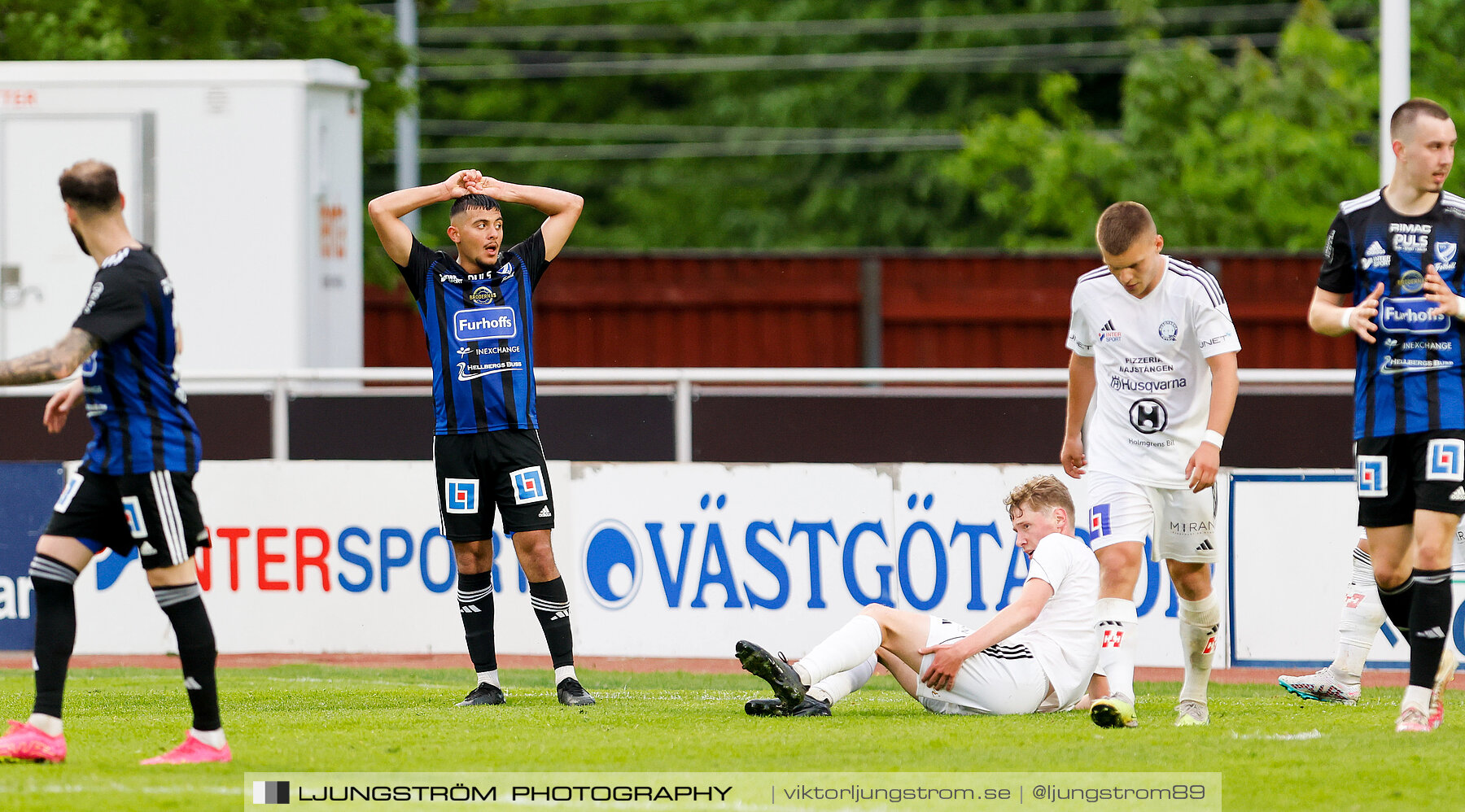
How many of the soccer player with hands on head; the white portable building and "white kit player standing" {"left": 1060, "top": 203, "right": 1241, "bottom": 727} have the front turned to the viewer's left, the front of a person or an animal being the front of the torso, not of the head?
0

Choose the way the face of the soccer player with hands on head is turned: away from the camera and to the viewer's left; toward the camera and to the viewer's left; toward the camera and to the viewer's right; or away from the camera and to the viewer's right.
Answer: toward the camera and to the viewer's right

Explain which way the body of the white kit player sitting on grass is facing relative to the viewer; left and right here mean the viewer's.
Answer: facing to the left of the viewer

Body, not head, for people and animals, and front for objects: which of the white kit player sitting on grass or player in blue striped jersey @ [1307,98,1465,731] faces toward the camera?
the player in blue striped jersey

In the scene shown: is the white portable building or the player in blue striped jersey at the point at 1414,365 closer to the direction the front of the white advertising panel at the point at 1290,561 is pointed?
the player in blue striped jersey

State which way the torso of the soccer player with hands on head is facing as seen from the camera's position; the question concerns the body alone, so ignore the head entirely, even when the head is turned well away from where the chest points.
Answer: toward the camera

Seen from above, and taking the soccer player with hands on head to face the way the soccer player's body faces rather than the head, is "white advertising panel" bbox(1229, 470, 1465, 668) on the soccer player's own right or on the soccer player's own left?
on the soccer player's own left

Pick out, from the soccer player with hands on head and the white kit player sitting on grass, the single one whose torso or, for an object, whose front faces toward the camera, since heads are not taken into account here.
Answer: the soccer player with hands on head

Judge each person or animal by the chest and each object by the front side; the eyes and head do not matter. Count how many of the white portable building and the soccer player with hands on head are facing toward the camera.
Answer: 2

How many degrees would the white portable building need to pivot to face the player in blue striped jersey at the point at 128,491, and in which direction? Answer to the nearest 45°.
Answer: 0° — it already faces them

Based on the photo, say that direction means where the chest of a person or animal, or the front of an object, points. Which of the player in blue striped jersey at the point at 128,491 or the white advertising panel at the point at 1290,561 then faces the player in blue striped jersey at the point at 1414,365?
the white advertising panel

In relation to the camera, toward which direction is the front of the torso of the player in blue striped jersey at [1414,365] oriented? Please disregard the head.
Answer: toward the camera

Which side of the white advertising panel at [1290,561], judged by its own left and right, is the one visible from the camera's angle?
front

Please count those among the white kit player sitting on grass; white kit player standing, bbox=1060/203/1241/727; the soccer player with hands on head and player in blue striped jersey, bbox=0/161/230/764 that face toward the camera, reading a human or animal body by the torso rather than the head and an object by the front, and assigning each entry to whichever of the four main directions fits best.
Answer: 2

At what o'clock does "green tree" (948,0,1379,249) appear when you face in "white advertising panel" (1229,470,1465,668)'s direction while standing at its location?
The green tree is roughly at 6 o'clock from the white advertising panel.

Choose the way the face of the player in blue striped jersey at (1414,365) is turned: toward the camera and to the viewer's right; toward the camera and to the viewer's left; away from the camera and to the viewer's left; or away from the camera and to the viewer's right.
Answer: toward the camera and to the viewer's right

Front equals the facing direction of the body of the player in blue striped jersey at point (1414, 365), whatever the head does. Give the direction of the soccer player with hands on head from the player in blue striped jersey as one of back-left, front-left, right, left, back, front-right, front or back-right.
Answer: right
